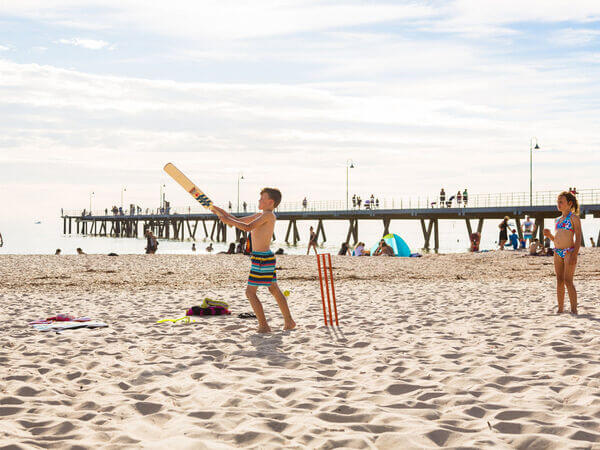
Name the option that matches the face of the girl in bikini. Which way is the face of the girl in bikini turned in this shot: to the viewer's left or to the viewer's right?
to the viewer's left

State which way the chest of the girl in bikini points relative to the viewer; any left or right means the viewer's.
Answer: facing the viewer and to the left of the viewer

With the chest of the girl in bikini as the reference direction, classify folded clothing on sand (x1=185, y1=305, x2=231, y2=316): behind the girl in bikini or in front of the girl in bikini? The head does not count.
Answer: in front

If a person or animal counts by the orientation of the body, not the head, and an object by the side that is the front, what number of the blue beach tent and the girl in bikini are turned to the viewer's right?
0

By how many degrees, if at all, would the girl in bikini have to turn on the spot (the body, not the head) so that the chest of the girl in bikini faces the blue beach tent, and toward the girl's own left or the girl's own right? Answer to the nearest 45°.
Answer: approximately 135° to the girl's own right
